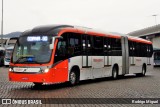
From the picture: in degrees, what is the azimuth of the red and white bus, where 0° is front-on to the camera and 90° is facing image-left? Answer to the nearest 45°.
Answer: approximately 45°
